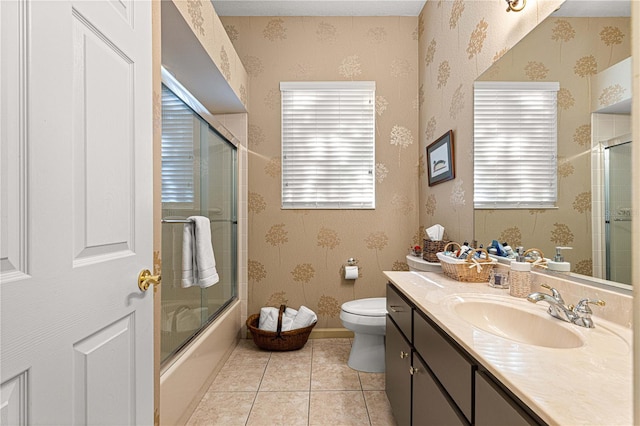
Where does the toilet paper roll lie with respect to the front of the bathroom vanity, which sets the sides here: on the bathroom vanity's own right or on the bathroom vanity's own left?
on the bathroom vanity's own right

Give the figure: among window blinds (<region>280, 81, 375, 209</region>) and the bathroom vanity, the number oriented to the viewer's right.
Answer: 0

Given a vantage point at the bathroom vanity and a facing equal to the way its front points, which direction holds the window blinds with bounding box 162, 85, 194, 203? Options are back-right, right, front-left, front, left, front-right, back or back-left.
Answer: front-right

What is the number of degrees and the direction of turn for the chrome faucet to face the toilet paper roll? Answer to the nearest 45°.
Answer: approximately 90° to its right

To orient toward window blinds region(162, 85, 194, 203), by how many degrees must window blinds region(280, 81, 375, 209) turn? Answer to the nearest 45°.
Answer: approximately 45° to its right

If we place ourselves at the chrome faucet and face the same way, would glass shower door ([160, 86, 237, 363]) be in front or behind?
in front

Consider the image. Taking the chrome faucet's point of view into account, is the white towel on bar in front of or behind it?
in front

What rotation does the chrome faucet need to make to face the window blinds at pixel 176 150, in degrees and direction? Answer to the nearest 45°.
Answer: approximately 45° to its right

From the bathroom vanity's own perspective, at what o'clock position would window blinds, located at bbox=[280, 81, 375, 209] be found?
The window blinds is roughly at 3 o'clock from the bathroom vanity.

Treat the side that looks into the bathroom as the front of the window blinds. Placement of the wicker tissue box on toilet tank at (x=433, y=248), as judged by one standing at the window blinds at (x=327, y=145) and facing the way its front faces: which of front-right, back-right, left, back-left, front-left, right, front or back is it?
front-left

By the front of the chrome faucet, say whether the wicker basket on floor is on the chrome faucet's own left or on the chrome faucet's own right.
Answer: on the chrome faucet's own right

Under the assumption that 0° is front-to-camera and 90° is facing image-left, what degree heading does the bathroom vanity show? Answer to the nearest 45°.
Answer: approximately 45°
